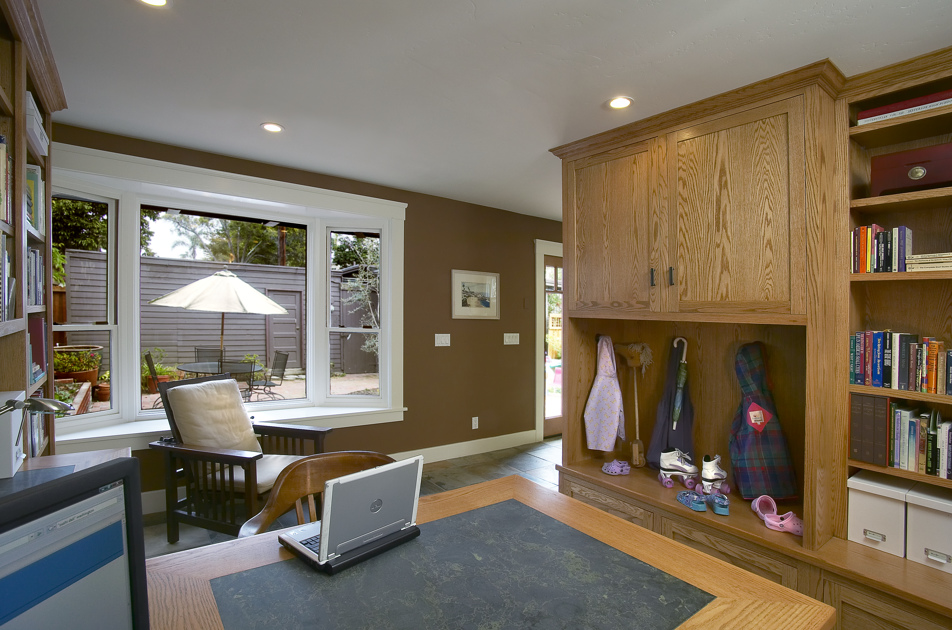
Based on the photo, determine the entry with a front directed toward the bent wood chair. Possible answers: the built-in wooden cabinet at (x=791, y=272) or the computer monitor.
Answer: the built-in wooden cabinet

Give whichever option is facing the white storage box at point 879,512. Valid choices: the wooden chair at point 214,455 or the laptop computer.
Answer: the wooden chair

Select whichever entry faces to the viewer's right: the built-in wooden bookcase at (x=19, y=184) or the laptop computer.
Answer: the built-in wooden bookcase

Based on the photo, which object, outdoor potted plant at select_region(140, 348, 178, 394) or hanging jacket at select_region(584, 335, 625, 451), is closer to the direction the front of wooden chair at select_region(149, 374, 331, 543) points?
the hanging jacket

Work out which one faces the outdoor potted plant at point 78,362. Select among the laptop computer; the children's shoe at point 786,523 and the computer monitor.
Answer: the laptop computer

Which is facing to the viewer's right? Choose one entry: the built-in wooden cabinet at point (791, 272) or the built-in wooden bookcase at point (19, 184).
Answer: the built-in wooden bookcase at point (19, 184)

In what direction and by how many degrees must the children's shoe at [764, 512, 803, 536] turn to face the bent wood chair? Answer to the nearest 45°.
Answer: approximately 90° to its right

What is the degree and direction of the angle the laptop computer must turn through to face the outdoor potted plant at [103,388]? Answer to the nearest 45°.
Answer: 0° — it already faces it

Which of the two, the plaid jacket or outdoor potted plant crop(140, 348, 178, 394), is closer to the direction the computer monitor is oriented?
the plaid jacket

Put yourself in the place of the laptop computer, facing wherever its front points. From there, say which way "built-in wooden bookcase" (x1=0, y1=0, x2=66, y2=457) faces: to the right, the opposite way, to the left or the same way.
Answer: to the right
